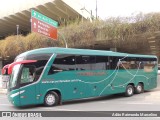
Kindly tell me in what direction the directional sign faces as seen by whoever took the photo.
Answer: facing the viewer and to the right of the viewer

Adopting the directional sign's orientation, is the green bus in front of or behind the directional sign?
in front

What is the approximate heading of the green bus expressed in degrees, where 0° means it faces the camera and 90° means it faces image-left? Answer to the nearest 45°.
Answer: approximately 45°

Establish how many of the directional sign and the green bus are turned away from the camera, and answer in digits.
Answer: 0

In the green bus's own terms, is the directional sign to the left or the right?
on its right

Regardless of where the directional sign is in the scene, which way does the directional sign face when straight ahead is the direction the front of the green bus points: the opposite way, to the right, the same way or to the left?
to the left
